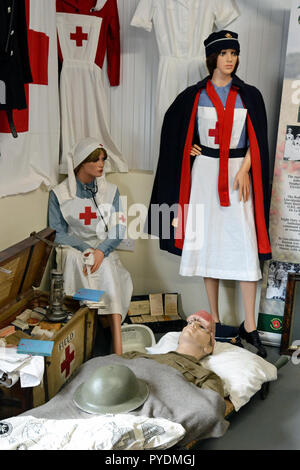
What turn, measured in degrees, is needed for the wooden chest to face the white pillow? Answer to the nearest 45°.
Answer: approximately 45° to its left

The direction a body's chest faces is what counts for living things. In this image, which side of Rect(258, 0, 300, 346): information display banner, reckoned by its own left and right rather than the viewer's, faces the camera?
front

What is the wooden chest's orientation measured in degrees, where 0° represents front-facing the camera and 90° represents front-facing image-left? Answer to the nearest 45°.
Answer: approximately 315°

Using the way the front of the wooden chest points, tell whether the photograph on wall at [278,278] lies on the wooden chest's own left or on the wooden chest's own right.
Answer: on the wooden chest's own left

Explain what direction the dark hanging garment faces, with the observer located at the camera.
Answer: facing the viewer

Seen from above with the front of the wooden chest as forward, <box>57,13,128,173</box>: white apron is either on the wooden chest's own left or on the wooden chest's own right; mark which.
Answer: on the wooden chest's own left
